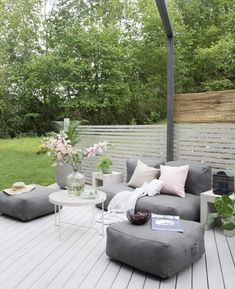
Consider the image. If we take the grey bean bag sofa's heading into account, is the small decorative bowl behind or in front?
in front

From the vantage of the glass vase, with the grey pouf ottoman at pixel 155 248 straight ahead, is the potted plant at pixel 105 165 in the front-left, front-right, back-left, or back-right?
back-left

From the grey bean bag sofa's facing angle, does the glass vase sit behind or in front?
in front

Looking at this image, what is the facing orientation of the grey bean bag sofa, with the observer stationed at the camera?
facing the viewer and to the left of the viewer

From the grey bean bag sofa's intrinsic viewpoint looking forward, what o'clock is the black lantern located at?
The black lantern is roughly at 8 o'clock from the grey bean bag sofa.

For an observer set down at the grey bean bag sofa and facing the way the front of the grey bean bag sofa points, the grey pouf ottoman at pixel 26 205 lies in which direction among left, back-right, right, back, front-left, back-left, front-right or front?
front-right

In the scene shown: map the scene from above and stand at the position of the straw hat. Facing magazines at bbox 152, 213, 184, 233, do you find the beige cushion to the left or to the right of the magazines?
left

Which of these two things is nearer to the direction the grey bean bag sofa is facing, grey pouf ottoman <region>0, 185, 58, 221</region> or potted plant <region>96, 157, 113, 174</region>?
the grey pouf ottoman

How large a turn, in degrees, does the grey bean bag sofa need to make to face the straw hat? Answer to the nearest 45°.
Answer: approximately 45° to its right

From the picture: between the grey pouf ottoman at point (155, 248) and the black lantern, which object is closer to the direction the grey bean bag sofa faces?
the grey pouf ottoman

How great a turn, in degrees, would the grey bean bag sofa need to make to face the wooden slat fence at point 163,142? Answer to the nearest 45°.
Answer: approximately 135° to its right
